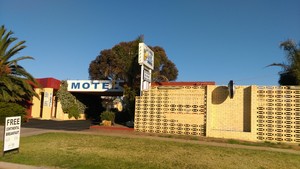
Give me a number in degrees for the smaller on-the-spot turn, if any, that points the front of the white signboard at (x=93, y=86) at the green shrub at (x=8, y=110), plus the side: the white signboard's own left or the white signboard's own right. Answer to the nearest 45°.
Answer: approximately 45° to the white signboard's own right

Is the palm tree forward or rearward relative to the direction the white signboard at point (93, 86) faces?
forward

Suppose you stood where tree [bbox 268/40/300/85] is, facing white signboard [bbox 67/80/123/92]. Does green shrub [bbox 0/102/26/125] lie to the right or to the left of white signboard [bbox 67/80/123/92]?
left

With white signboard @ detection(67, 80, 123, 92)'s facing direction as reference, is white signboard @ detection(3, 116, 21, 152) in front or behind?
in front

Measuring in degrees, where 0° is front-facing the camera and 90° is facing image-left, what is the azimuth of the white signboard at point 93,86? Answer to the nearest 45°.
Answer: approximately 0°
